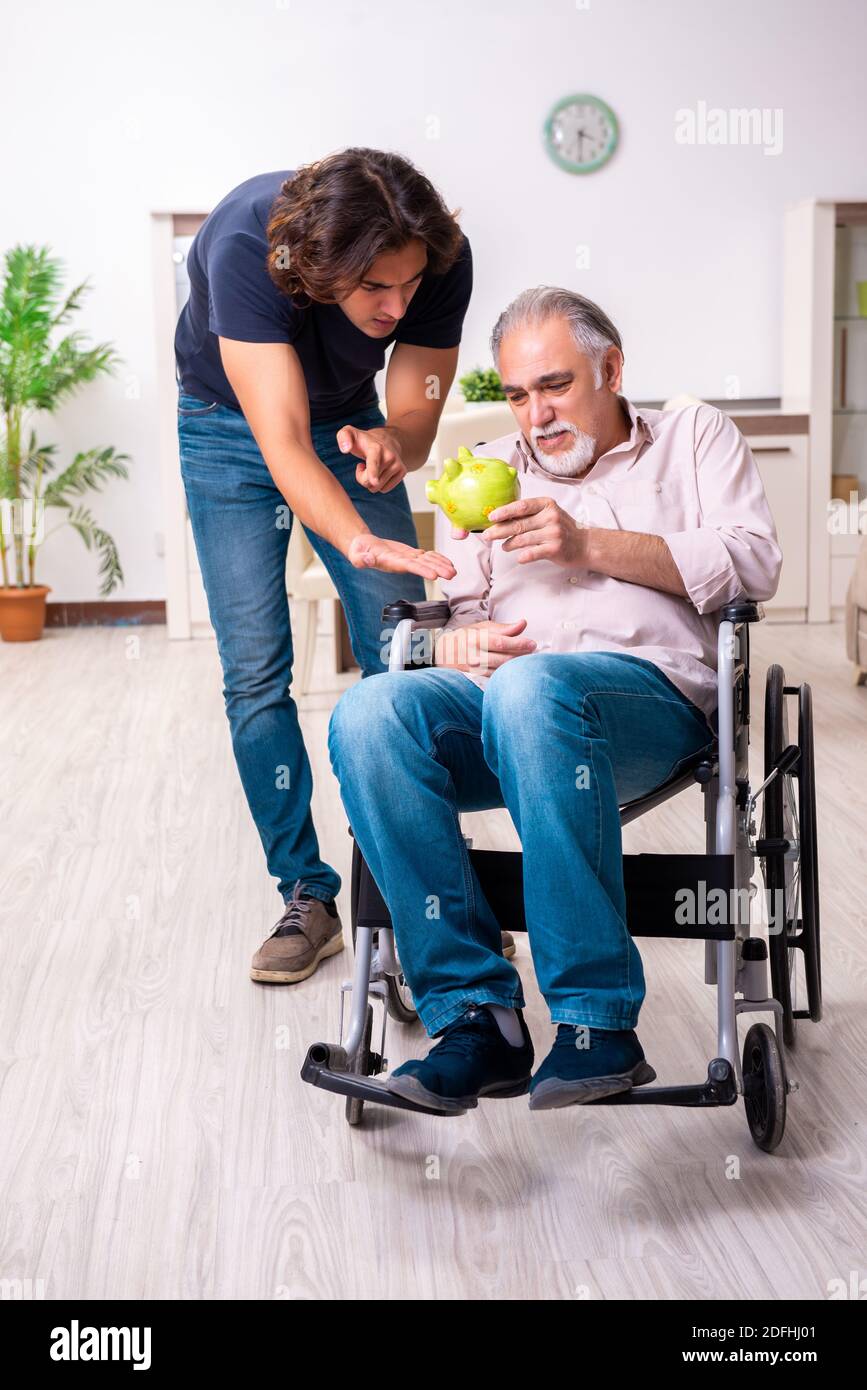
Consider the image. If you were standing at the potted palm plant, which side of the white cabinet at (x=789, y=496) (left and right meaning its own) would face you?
right

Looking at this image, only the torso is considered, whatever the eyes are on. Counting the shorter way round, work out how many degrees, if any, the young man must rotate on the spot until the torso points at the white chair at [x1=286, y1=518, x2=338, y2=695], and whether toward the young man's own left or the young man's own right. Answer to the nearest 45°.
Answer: approximately 135° to the young man's own left

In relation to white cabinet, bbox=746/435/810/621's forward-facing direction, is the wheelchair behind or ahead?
ahead

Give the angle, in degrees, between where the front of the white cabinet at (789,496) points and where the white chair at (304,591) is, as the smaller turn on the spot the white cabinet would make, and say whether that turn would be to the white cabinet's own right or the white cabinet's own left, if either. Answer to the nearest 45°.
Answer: approximately 45° to the white cabinet's own right

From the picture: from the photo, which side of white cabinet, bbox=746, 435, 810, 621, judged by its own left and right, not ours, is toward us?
front

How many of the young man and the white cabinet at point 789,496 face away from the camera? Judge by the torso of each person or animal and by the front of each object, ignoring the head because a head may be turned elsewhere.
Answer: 0

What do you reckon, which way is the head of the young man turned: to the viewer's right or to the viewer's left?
to the viewer's right

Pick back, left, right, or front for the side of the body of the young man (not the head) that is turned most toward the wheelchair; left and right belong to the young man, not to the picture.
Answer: front

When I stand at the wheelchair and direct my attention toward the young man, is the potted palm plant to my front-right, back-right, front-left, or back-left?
front-right

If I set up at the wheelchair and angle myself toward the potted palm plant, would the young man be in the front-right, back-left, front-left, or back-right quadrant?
front-left

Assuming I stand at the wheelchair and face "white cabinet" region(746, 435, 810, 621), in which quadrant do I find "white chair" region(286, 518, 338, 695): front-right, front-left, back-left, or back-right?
front-left
